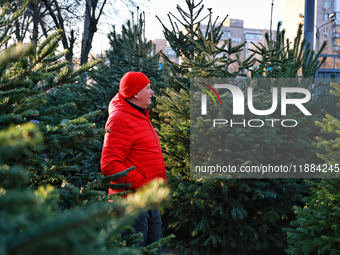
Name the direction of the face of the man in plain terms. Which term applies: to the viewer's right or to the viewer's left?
to the viewer's right

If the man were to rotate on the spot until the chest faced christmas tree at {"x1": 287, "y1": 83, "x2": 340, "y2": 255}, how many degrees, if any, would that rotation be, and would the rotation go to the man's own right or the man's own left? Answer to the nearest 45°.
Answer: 0° — they already face it

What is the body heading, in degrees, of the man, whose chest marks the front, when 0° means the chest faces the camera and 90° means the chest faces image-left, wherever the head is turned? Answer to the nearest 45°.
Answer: approximately 270°

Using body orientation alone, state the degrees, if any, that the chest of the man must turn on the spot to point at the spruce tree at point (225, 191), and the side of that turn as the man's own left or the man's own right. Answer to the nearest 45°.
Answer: approximately 45° to the man's own left

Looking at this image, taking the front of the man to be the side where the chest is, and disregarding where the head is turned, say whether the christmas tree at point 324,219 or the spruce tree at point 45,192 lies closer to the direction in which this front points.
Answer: the christmas tree
